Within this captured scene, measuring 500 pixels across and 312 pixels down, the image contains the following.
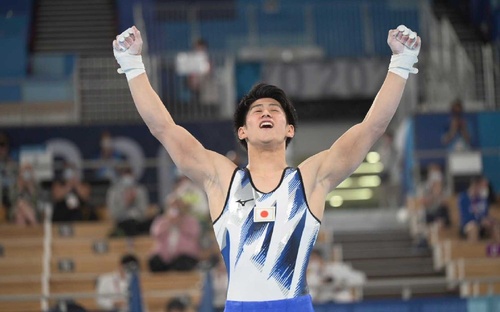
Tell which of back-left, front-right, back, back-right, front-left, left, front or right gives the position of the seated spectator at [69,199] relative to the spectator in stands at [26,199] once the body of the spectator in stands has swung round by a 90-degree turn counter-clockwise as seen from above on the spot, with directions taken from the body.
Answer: front

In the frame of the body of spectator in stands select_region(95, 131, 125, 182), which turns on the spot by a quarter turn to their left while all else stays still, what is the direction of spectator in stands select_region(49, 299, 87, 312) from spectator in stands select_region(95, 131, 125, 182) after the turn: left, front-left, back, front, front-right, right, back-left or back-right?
right

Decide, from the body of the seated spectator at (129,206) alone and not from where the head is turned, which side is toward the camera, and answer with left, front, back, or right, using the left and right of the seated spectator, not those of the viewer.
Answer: front

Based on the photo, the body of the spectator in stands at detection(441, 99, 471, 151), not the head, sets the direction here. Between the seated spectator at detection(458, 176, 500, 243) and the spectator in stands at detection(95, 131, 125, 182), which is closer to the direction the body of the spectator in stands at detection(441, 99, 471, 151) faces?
the seated spectator

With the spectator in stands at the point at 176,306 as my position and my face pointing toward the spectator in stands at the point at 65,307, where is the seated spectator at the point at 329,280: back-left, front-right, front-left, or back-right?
back-right

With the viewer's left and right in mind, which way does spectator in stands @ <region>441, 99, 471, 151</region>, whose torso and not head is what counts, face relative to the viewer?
facing the viewer

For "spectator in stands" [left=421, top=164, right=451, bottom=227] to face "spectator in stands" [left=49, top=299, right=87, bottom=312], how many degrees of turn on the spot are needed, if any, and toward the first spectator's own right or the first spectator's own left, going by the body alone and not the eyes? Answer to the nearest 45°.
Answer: approximately 45° to the first spectator's own right

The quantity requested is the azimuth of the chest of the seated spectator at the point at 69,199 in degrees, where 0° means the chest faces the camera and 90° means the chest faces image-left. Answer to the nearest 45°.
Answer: approximately 0°

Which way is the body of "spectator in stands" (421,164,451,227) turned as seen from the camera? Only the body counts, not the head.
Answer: toward the camera
